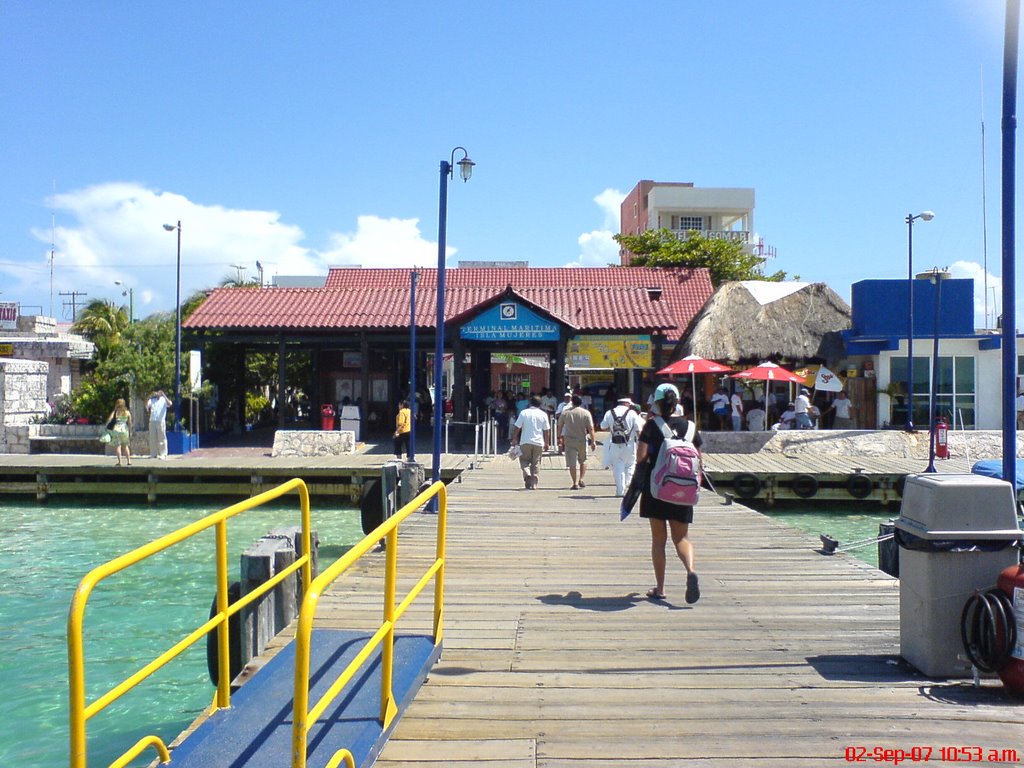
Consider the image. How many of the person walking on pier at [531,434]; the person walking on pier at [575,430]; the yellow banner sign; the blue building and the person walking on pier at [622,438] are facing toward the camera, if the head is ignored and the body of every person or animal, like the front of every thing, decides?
2

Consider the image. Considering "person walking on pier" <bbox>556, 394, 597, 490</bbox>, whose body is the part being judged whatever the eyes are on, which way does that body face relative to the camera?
away from the camera

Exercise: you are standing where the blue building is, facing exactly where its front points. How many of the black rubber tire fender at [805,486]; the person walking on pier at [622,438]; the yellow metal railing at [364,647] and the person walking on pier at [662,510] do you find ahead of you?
4

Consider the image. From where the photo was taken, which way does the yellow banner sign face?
toward the camera

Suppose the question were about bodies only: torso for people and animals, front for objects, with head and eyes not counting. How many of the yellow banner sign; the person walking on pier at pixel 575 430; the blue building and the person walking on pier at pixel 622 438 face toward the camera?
2

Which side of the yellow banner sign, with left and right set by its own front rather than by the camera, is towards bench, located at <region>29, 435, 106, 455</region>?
right

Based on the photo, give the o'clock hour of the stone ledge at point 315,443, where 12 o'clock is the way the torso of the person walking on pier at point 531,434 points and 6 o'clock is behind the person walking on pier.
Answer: The stone ledge is roughly at 11 o'clock from the person walking on pier.

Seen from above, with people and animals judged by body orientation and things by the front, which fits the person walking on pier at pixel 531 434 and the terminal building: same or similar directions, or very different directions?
very different directions

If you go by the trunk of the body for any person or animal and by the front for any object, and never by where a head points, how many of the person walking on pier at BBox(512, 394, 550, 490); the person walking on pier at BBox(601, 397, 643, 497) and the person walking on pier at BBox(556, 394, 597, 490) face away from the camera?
3

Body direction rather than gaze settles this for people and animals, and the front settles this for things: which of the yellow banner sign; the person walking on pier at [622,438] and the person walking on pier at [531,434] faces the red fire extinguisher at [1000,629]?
the yellow banner sign

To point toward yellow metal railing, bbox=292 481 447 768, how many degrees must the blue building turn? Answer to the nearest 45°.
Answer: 0° — it already faces it

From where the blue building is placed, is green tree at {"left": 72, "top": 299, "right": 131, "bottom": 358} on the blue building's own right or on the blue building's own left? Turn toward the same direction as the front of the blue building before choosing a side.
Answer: on the blue building's own right

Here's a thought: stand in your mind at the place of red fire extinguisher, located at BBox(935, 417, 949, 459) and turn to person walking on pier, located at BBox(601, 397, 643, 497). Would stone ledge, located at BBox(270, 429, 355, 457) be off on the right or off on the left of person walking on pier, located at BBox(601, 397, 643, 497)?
right

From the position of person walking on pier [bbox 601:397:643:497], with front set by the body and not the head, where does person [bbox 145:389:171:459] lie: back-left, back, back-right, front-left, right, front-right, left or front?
front-left

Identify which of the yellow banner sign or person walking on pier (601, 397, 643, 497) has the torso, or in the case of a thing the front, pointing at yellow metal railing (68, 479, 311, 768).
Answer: the yellow banner sign

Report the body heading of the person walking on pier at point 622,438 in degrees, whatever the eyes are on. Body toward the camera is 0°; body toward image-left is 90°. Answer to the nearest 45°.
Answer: approximately 180°

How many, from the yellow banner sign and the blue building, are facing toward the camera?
2

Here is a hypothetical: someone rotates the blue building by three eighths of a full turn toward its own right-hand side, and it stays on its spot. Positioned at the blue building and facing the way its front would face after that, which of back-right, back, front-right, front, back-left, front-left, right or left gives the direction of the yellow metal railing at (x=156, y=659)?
back-left

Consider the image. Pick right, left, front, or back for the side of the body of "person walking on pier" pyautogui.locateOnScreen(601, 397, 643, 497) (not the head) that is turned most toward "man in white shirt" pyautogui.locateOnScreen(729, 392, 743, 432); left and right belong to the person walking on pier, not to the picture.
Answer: front

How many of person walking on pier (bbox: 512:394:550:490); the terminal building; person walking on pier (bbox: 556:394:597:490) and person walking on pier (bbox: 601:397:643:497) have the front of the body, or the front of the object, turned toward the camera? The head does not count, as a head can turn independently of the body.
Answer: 1

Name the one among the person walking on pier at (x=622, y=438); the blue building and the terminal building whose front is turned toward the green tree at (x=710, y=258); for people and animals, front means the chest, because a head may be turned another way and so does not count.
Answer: the person walking on pier

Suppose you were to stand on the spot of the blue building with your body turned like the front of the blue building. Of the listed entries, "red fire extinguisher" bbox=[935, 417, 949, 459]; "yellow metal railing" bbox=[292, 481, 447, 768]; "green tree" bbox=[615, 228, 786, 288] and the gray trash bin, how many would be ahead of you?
3
